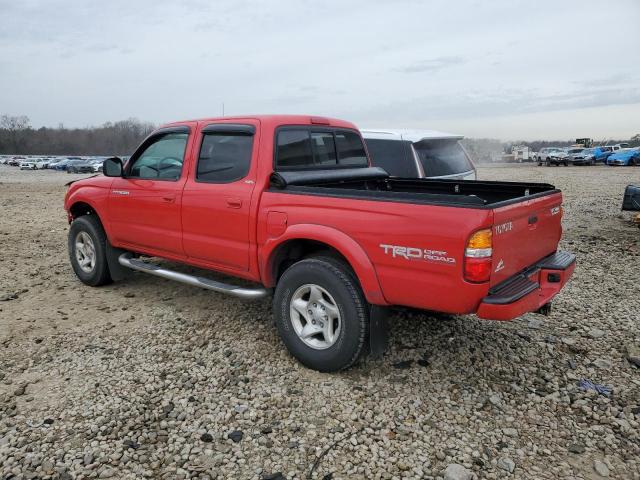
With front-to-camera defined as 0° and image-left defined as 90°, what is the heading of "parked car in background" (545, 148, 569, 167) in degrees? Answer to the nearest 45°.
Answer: approximately 45°

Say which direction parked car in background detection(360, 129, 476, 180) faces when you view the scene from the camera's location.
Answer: facing away from the viewer and to the left of the viewer

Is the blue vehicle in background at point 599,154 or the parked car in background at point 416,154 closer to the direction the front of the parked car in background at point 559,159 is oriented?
the parked car in background

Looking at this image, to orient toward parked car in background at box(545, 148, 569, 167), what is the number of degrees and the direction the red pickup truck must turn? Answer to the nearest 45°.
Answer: approximately 90° to its right

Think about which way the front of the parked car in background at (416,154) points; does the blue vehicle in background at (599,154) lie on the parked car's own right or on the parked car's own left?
on the parked car's own right

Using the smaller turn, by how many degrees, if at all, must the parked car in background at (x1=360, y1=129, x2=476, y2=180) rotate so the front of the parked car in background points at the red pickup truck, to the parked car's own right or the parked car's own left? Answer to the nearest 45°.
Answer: approximately 135° to the parked car's own left

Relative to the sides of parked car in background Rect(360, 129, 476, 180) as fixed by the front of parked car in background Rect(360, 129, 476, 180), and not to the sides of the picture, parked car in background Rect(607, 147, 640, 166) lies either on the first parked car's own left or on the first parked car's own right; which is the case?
on the first parked car's own right

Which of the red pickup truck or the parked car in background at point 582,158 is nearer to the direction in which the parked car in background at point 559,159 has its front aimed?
the red pickup truck

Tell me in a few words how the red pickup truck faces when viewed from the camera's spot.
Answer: facing away from the viewer and to the left of the viewer
